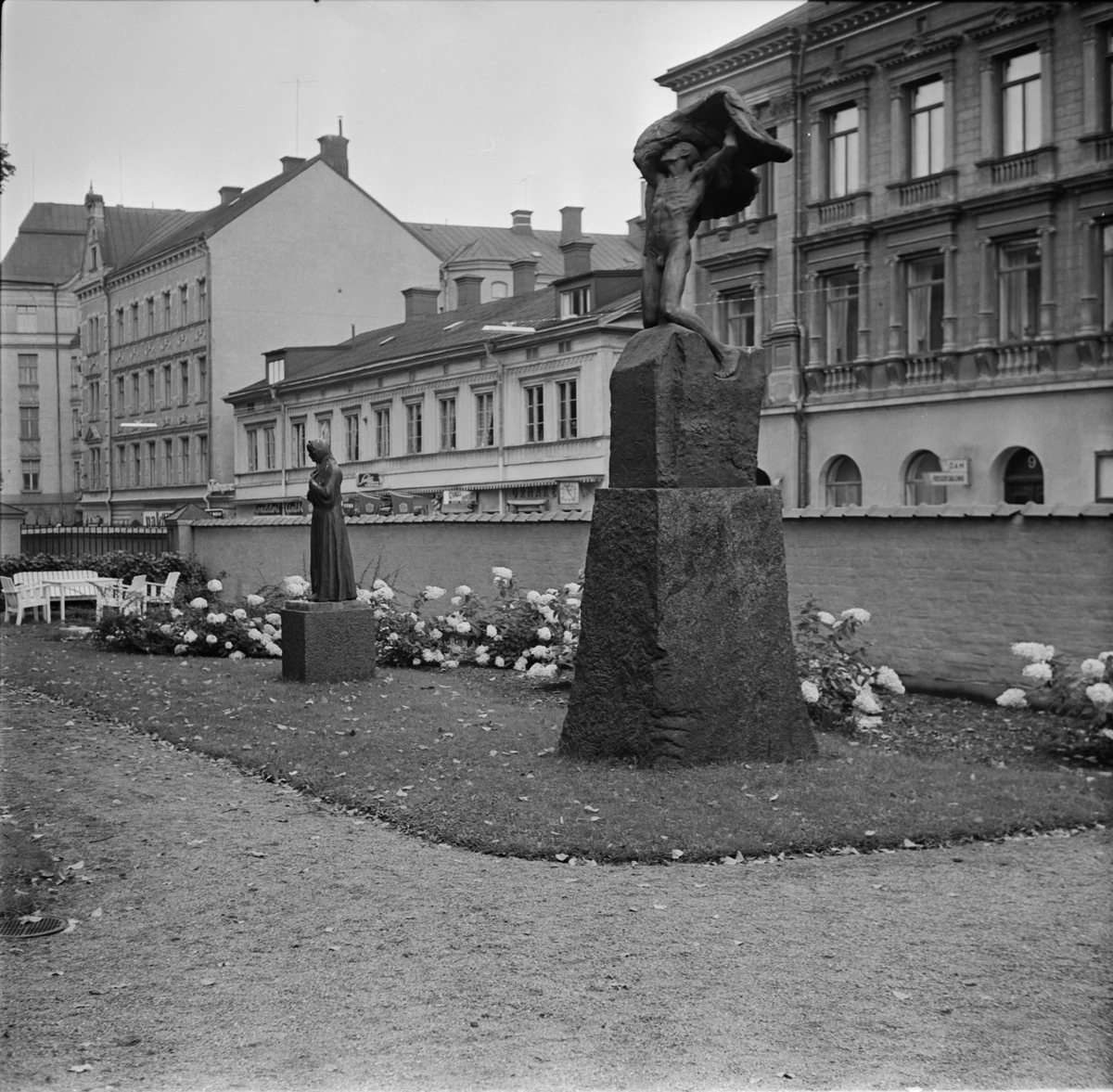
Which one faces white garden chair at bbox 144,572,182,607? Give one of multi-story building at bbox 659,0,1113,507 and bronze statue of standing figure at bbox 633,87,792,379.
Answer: the multi-story building

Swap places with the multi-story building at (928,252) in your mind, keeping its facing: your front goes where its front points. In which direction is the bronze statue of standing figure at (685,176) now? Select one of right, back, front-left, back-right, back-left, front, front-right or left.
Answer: front-left

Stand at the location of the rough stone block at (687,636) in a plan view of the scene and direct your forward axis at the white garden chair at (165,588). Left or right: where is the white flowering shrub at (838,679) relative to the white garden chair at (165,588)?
right

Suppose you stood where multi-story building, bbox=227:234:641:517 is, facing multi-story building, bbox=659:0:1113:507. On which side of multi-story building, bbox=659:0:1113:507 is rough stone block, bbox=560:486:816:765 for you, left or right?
right

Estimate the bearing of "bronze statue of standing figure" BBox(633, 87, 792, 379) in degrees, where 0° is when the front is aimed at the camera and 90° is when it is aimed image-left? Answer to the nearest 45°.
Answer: approximately 45°

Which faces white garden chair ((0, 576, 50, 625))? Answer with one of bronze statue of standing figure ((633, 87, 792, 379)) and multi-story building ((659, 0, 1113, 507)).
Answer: the multi-story building

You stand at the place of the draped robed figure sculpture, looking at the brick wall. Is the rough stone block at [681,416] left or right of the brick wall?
right

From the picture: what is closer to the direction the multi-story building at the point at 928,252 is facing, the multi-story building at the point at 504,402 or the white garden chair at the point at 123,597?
the white garden chair
